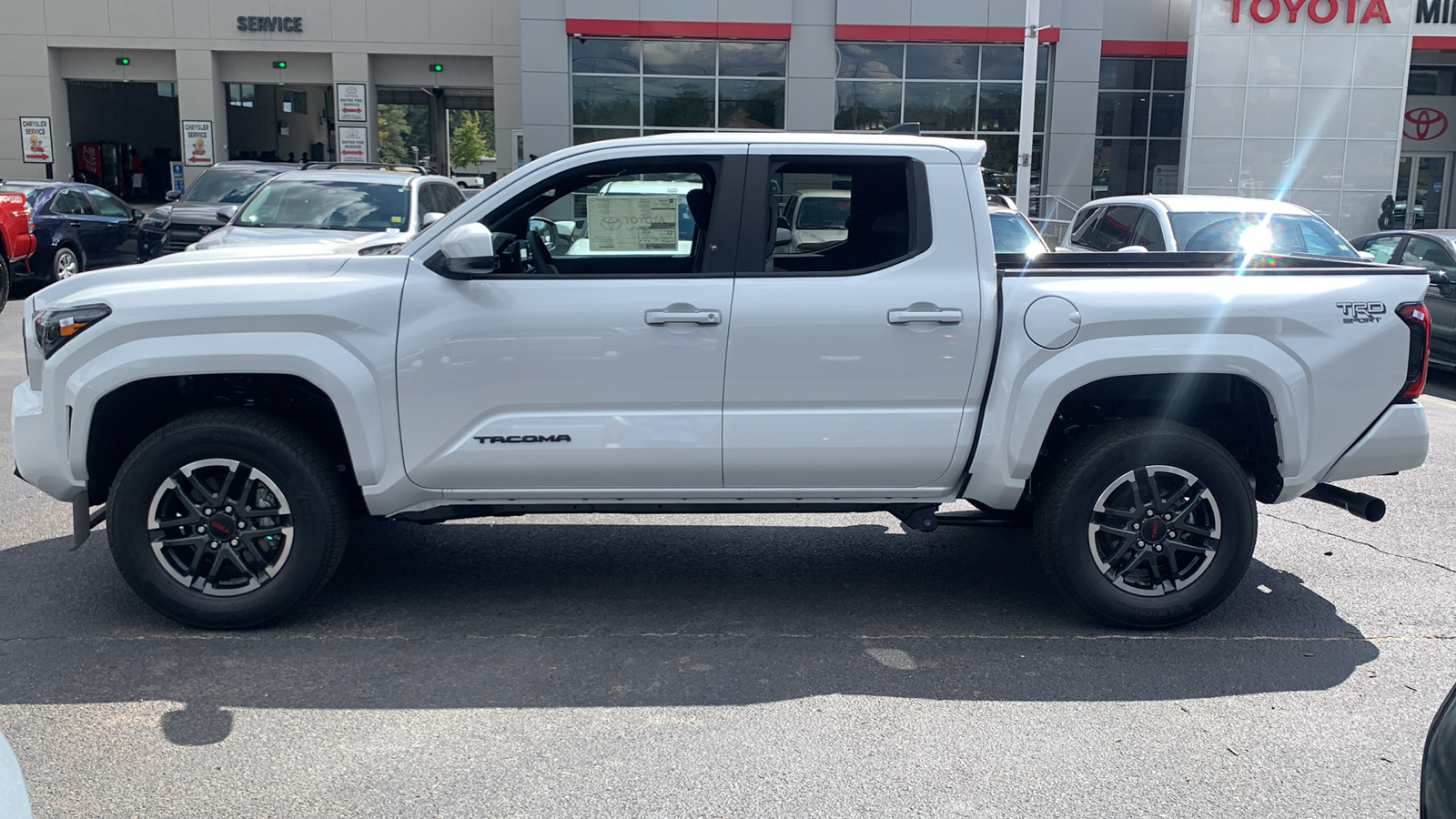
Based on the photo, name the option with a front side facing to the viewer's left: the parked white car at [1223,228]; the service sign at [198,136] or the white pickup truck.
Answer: the white pickup truck

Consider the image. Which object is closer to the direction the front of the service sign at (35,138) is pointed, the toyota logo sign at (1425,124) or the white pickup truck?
the white pickup truck

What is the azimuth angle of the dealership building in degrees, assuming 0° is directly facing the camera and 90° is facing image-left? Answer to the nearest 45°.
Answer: approximately 0°

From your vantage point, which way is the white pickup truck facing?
to the viewer's left

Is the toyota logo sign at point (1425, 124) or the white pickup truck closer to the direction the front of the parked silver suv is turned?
the white pickup truck
